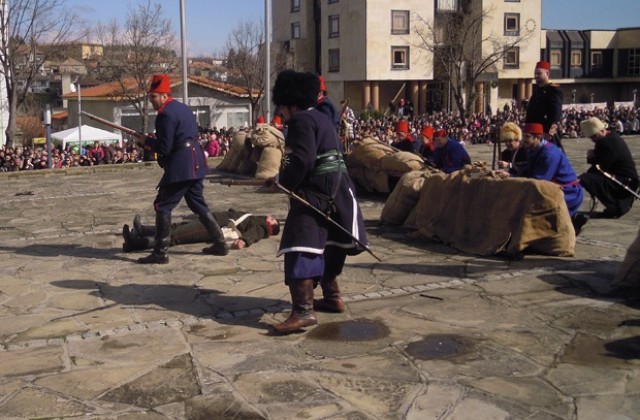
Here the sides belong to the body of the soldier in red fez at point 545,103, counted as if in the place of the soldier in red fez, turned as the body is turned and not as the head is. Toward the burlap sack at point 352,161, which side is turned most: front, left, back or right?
right

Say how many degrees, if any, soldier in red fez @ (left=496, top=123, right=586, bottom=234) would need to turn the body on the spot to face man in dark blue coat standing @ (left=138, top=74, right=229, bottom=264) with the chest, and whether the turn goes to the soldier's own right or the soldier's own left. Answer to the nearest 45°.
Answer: approximately 45° to the soldier's own left

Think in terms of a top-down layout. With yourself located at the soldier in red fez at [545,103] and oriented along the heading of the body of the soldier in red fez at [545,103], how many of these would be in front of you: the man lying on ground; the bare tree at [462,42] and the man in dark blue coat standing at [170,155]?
2

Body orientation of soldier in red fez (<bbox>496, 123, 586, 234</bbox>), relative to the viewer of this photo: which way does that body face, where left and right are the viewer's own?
facing to the left of the viewer
